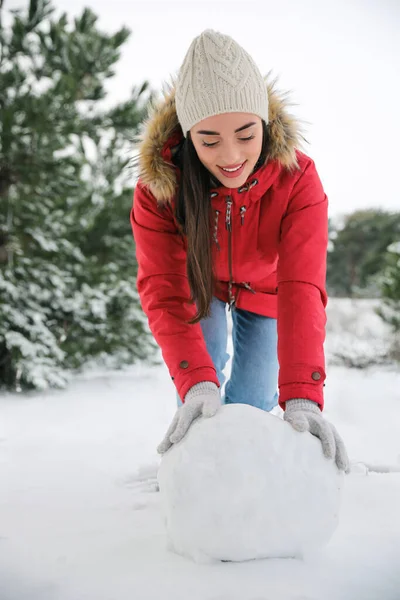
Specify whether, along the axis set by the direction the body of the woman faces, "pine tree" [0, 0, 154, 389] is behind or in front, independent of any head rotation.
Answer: behind

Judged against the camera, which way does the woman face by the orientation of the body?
toward the camera

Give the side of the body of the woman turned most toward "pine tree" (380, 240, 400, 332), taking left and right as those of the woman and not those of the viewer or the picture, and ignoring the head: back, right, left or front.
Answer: back

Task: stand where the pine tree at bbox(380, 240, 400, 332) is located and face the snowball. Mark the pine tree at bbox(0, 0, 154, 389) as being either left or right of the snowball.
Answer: right

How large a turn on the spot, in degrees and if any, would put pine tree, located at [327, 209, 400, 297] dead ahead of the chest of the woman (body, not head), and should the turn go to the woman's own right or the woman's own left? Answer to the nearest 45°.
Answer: approximately 180°
